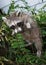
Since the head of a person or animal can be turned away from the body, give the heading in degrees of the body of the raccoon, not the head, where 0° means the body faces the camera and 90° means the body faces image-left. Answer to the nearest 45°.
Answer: approximately 45°
